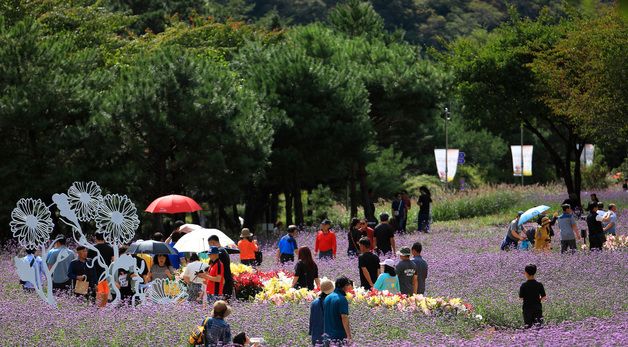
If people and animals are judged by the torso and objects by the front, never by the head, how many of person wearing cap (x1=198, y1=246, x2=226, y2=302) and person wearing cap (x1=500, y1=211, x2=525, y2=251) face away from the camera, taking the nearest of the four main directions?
0

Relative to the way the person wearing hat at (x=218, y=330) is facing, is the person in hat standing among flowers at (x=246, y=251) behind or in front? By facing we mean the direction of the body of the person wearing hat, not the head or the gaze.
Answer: in front

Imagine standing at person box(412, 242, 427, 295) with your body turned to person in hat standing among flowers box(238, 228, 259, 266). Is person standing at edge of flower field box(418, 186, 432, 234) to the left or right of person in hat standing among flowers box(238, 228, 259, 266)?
right

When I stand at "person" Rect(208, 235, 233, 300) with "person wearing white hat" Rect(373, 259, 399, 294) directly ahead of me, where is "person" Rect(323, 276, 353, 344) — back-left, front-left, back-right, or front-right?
front-right

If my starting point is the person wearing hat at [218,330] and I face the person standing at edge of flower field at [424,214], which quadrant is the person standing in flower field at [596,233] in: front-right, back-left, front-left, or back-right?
front-right

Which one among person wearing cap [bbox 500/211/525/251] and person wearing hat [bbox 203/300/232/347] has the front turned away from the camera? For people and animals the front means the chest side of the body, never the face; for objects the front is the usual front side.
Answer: person wearing hat [bbox 203/300/232/347]

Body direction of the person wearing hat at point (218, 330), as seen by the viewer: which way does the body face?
away from the camera

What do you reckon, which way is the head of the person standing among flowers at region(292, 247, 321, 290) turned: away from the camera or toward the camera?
away from the camera

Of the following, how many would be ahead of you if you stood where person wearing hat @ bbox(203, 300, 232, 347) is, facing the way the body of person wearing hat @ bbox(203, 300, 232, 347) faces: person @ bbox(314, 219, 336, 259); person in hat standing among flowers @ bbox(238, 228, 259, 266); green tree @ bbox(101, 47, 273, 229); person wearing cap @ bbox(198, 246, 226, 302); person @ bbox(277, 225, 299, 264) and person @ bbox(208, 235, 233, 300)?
6

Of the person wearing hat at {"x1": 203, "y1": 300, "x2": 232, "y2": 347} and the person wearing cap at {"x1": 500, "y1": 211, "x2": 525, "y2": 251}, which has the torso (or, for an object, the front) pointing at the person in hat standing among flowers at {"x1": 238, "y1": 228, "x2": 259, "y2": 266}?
the person wearing hat at {"x1": 203, "y1": 300, "x2": 232, "y2": 347}
